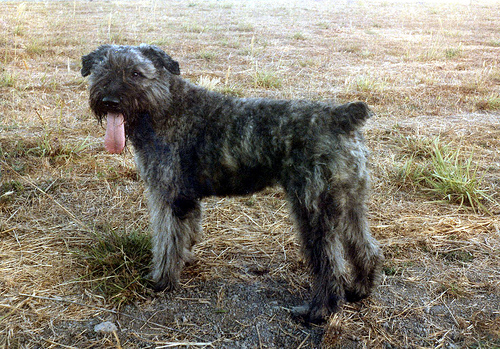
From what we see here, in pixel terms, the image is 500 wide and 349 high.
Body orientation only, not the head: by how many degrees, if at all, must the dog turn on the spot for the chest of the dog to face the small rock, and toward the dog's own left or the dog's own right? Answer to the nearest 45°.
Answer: approximately 45° to the dog's own left

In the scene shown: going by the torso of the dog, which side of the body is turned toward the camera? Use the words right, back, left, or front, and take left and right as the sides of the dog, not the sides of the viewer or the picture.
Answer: left

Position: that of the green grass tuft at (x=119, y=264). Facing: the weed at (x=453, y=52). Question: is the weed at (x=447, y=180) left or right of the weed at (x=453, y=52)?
right

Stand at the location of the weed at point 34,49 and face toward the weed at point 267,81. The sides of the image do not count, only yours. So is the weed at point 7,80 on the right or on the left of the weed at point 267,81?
right

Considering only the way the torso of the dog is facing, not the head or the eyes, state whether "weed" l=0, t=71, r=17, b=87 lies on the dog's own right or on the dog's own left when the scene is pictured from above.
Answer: on the dog's own right

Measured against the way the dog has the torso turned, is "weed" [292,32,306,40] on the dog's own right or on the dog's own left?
on the dog's own right

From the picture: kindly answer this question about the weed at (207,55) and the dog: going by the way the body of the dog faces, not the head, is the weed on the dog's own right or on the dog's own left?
on the dog's own right

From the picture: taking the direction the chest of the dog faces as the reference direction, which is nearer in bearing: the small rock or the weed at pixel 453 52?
the small rock

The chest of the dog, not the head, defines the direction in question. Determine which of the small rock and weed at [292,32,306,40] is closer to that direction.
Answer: the small rock

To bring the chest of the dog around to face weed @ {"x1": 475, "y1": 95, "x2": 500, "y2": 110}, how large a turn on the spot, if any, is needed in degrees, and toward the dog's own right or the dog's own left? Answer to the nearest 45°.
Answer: approximately 135° to the dog's own right

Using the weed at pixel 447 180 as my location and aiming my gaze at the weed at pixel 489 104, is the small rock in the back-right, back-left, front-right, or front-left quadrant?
back-left
